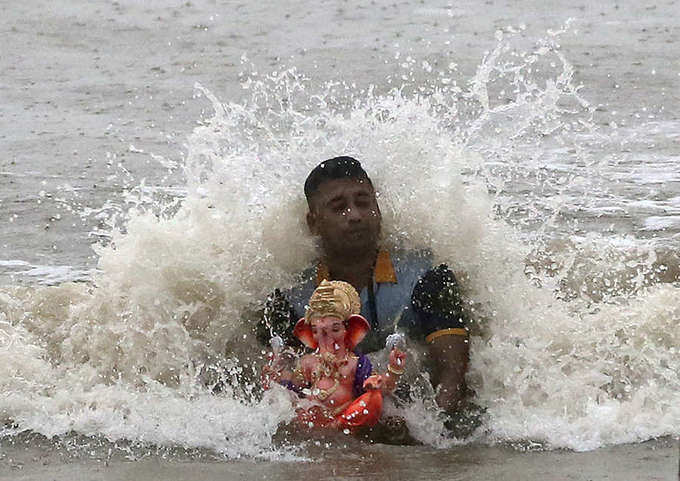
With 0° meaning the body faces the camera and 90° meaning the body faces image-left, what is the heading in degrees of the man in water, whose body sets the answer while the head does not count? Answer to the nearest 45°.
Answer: approximately 0°
